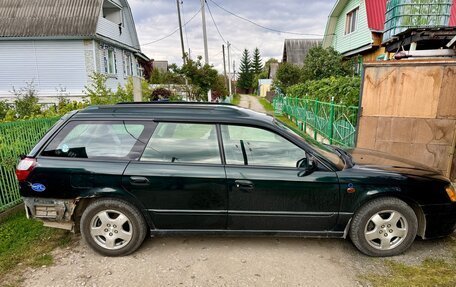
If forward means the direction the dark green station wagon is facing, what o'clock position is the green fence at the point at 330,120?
The green fence is roughly at 10 o'clock from the dark green station wagon.

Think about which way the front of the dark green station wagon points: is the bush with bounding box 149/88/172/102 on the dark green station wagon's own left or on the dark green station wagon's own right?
on the dark green station wagon's own left

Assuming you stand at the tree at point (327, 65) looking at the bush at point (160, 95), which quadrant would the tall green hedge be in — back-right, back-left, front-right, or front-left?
front-left

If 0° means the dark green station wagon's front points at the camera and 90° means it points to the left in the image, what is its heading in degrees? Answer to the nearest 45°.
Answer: approximately 270°

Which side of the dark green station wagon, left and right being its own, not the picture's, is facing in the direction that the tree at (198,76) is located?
left

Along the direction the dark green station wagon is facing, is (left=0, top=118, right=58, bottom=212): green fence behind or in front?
behind

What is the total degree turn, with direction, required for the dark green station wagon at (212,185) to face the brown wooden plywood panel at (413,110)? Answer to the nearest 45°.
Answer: approximately 45° to its left
